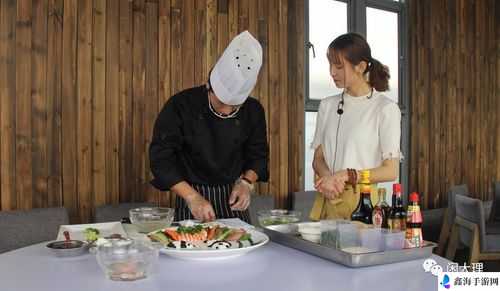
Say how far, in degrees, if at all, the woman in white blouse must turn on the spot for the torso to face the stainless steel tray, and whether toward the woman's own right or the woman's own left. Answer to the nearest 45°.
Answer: approximately 45° to the woman's own left

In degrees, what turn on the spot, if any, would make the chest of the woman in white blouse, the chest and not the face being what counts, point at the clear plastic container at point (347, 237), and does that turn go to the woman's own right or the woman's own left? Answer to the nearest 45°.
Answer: approximately 45° to the woman's own left

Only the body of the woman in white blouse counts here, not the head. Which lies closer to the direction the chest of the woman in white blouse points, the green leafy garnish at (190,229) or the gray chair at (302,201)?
the green leafy garnish

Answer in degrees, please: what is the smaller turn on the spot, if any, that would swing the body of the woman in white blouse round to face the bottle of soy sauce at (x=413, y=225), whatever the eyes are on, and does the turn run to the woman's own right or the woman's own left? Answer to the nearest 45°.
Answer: approximately 45° to the woman's own left

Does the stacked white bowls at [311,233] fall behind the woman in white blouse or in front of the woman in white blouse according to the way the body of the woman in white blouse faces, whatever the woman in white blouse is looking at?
in front

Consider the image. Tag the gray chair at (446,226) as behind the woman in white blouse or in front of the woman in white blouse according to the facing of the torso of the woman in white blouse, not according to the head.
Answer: behind

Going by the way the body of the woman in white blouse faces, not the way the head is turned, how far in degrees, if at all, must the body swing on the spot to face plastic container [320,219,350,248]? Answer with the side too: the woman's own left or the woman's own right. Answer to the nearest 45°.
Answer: approximately 45° to the woman's own left

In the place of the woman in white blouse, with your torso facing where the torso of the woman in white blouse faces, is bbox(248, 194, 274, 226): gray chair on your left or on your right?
on your right

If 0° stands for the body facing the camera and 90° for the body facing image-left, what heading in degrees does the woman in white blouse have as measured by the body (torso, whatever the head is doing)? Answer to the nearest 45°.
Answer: approximately 45°

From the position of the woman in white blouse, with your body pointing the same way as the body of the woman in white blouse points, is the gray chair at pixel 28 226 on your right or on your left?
on your right

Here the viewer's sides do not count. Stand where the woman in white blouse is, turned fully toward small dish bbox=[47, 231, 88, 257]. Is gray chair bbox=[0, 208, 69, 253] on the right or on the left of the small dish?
right

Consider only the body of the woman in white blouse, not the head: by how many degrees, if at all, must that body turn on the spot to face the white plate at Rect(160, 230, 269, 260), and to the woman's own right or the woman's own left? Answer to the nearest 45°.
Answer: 0° — they already face it
